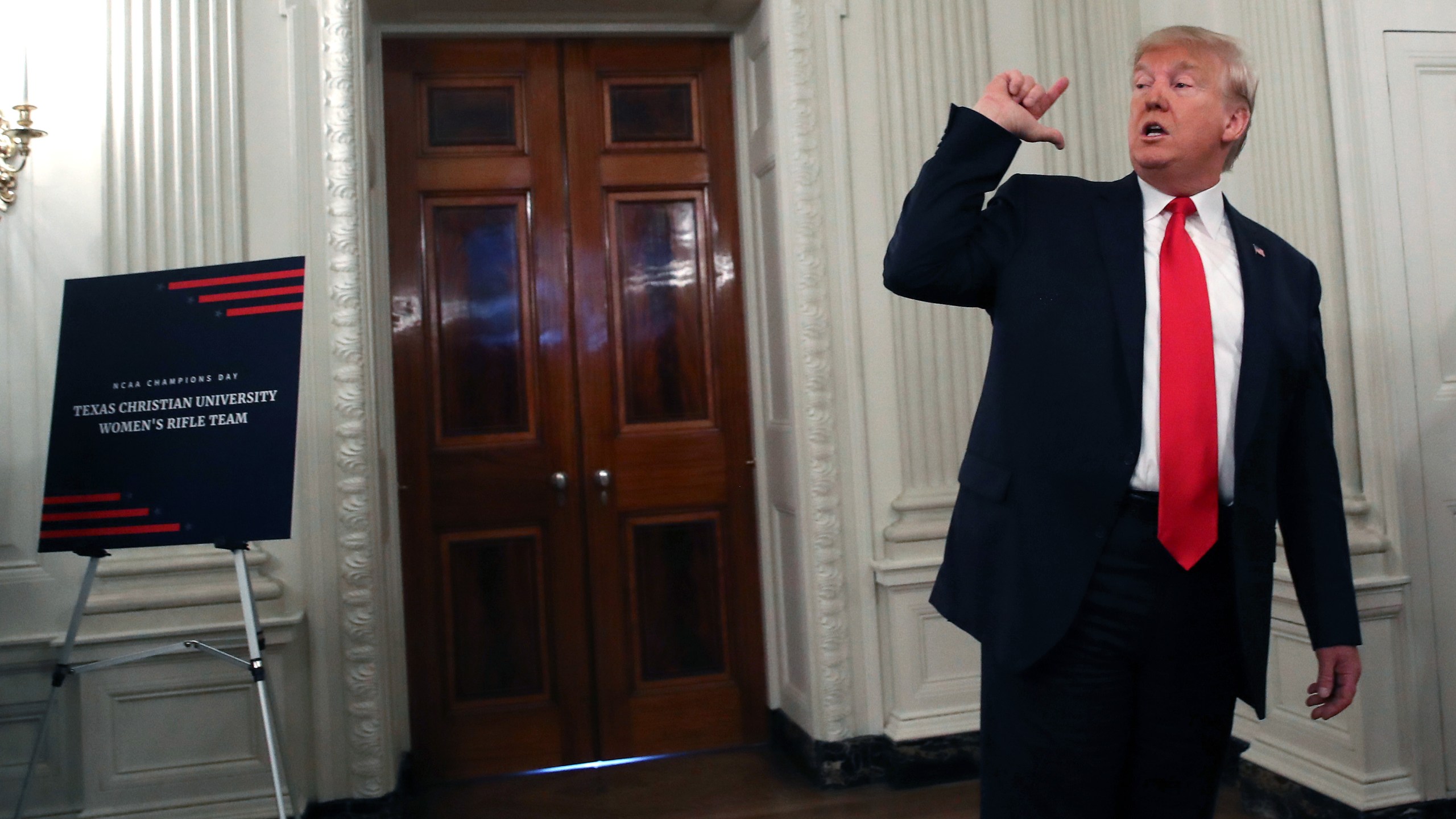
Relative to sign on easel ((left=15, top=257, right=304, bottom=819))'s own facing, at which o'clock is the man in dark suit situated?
The man in dark suit is roughly at 11 o'clock from the sign on easel.

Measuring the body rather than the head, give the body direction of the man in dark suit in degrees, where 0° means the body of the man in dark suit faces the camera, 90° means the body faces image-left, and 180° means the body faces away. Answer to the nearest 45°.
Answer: approximately 0°

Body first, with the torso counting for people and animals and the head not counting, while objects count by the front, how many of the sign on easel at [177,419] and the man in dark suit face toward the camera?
2

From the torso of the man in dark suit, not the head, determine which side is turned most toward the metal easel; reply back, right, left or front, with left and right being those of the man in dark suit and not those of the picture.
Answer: right

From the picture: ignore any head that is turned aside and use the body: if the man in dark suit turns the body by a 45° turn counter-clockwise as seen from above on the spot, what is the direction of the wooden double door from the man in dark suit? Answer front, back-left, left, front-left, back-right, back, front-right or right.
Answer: back

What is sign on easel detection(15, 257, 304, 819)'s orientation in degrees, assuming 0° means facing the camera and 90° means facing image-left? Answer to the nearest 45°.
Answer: approximately 0°

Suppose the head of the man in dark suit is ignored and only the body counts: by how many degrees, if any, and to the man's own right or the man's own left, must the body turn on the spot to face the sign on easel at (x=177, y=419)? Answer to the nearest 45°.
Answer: approximately 90° to the man's own right
